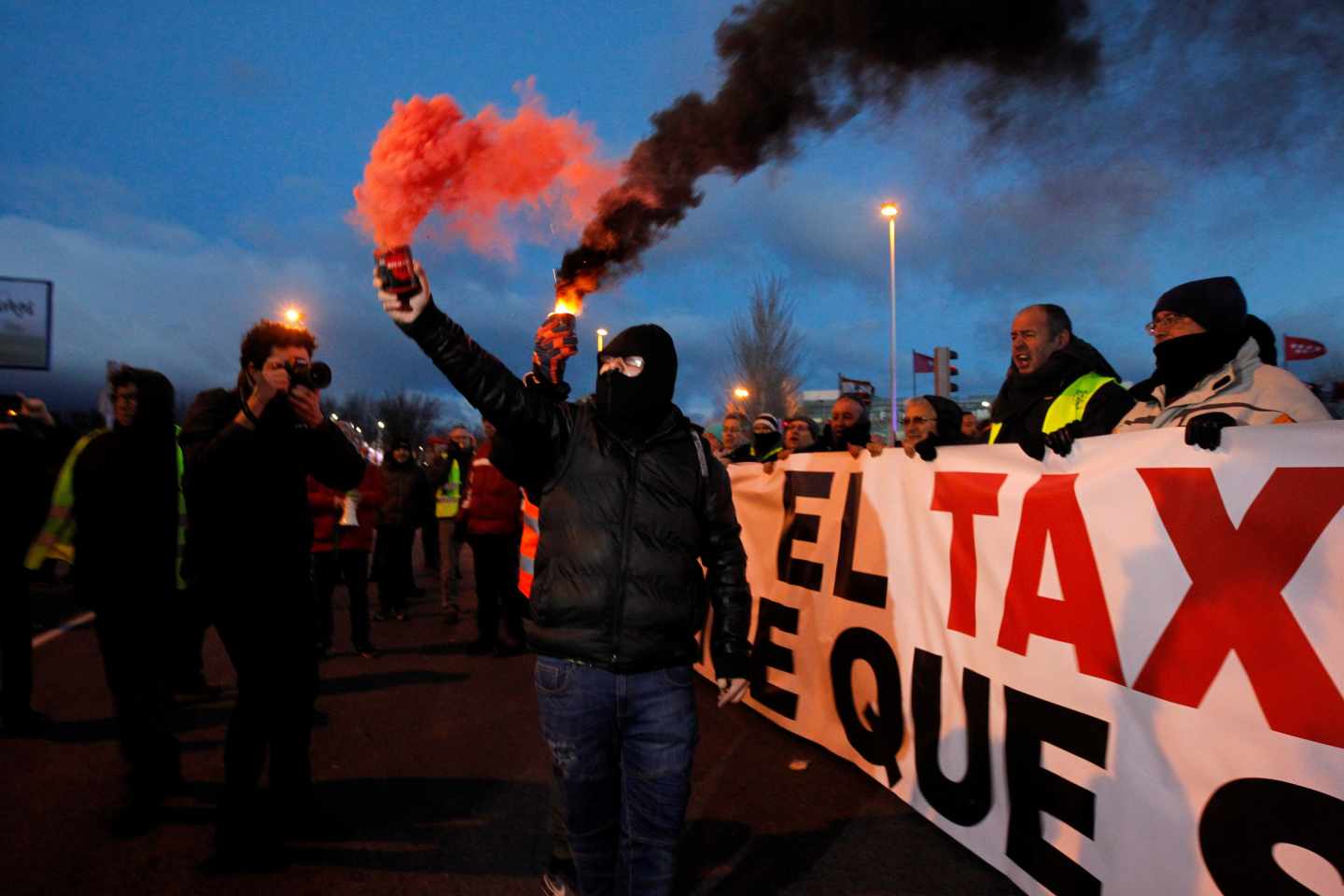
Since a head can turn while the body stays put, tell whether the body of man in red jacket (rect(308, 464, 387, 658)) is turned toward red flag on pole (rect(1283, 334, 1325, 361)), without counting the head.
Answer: no

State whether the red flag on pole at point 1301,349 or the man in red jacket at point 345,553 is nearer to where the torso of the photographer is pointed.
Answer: the red flag on pole

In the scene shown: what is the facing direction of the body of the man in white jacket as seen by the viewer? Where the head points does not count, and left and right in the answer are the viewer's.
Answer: facing the viewer and to the left of the viewer

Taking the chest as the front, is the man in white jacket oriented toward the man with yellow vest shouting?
no

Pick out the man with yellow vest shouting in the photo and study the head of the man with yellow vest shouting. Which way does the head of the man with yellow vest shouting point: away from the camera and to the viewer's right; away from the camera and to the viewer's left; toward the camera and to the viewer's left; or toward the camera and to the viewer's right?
toward the camera and to the viewer's left

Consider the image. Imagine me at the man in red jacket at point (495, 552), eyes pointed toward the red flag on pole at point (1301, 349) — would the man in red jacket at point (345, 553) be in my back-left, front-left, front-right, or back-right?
back-left

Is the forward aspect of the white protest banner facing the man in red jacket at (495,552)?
no

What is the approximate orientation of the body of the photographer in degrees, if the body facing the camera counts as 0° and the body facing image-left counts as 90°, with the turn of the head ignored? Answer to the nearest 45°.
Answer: approximately 315°

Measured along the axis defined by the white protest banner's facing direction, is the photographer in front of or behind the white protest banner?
in front

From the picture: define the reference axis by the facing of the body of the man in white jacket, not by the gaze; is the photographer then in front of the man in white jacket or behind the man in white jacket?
in front

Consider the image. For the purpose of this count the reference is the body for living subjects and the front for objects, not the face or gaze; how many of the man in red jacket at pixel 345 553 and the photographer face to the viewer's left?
0

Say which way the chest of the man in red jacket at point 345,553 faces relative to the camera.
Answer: toward the camera

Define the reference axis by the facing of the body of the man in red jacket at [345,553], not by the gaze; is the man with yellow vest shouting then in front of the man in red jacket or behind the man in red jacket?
in front

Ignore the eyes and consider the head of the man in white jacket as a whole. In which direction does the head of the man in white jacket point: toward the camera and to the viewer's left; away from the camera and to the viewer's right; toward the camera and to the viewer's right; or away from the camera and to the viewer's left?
toward the camera and to the viewer's left

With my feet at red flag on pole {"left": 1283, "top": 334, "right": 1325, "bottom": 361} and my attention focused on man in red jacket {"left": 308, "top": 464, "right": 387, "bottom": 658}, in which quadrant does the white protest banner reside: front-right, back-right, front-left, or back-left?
front-left

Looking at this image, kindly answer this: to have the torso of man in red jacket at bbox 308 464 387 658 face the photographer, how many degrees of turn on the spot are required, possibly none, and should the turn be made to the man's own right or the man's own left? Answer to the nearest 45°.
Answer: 0° — they already face them
